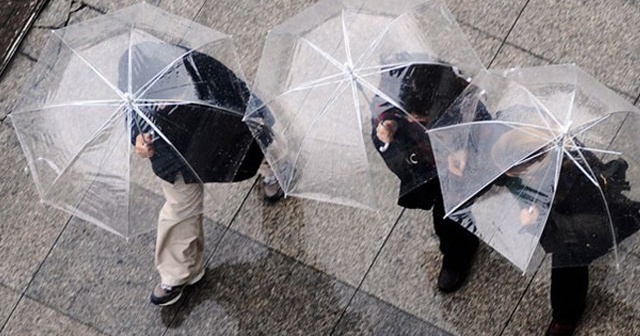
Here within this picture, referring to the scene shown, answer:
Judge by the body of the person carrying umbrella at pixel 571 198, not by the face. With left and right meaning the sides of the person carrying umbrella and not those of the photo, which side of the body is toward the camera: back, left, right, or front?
left

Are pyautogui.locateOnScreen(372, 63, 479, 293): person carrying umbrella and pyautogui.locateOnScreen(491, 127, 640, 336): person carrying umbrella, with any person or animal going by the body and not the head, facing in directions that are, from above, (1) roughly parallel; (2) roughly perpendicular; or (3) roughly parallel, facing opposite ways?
roughly parallel

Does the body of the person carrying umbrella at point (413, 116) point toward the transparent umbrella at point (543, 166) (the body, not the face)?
no

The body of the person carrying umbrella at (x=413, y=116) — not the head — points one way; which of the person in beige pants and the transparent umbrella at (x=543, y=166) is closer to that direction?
the person in beige pants

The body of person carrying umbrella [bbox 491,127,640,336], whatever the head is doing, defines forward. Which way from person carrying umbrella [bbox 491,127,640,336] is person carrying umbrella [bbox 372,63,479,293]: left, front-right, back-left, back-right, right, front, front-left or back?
front

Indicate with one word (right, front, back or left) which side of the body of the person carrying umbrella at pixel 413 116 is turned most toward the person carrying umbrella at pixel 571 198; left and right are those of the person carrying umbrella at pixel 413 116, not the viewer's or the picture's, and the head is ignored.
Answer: left

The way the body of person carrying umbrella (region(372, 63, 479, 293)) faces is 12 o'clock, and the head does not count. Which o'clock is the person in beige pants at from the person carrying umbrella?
The person in beige pants is roughly at 12 o'clock from the person carrying umbrella.

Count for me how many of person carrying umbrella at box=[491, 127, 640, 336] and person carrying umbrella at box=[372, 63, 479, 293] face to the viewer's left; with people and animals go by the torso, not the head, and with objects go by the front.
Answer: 2

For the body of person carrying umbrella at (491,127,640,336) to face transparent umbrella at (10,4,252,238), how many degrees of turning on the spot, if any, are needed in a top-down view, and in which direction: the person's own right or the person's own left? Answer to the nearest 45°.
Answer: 0° — they already face it

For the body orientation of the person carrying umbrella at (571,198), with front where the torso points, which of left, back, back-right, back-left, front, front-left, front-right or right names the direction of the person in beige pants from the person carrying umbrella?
front
